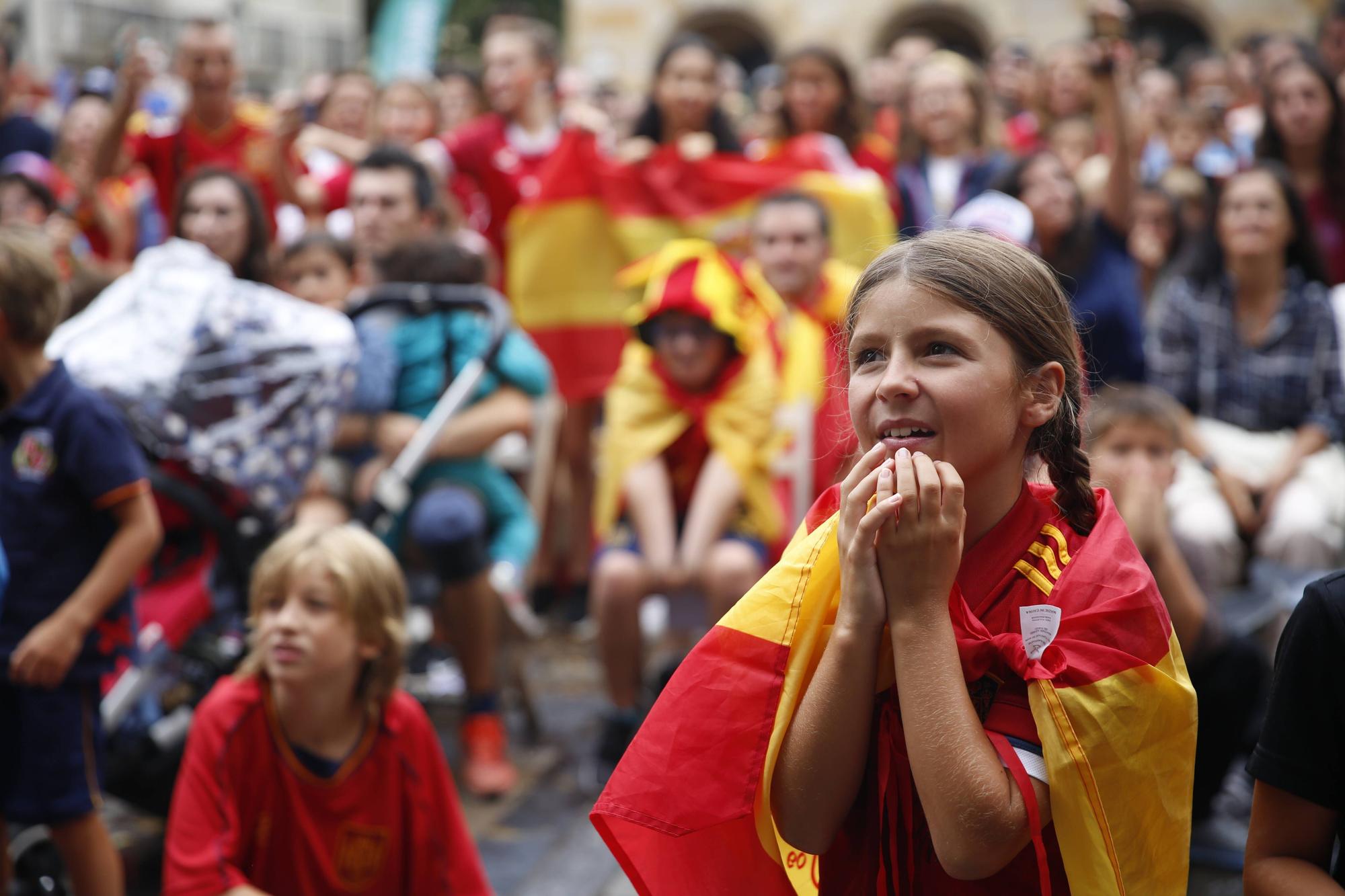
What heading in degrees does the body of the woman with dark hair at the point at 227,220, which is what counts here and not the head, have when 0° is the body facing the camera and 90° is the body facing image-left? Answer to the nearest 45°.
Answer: approximately 45°

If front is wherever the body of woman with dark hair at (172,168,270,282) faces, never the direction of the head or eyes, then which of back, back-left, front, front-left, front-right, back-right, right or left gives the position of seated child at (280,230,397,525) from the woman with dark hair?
left

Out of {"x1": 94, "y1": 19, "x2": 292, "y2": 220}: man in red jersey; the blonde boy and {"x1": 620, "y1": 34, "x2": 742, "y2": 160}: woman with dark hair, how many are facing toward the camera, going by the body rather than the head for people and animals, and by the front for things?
3

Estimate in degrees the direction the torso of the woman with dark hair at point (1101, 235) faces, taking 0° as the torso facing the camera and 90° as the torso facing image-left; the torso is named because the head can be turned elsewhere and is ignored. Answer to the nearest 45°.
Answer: approximately 45°

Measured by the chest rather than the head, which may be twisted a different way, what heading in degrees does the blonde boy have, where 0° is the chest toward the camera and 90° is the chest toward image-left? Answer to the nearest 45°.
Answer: approximately 0°

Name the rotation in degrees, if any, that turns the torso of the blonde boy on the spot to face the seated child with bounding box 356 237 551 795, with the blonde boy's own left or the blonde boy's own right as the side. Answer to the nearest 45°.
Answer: approximately 180°

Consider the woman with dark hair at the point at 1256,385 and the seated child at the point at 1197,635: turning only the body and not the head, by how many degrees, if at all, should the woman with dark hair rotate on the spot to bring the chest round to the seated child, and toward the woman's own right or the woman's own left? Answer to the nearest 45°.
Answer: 0° — they already face them

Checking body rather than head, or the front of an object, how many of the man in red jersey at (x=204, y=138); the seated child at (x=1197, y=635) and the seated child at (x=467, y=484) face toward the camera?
3

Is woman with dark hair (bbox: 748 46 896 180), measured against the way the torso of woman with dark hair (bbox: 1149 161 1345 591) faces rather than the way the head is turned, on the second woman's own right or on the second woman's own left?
on the second woman's own right
